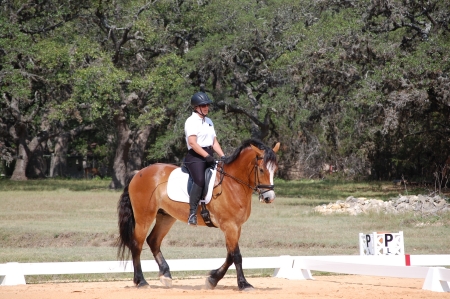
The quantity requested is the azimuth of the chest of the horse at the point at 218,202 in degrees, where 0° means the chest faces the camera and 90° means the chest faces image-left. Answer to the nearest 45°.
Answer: approximately 270°

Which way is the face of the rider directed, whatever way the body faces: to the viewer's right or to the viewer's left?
to the viewer's right

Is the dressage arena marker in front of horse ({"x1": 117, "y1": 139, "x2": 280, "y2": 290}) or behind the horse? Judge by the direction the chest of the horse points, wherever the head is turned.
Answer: in front
